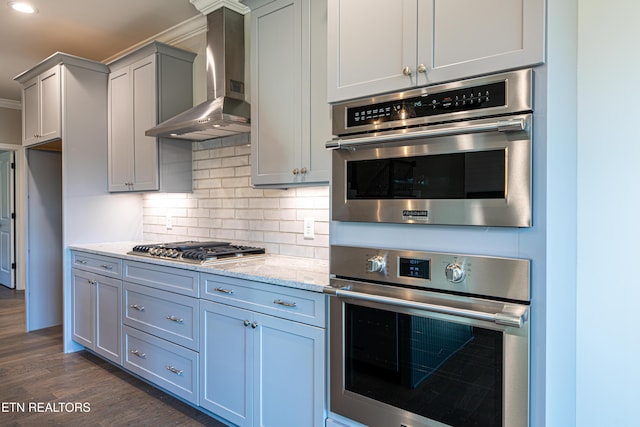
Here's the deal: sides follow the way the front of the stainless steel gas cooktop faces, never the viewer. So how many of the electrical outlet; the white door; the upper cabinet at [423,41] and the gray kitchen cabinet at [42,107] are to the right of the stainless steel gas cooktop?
2

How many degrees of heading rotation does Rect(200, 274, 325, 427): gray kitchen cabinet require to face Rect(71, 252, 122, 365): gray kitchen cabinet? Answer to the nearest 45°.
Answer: approximately 90° to its right

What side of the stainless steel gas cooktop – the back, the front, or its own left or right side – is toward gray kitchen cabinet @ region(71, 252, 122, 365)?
right

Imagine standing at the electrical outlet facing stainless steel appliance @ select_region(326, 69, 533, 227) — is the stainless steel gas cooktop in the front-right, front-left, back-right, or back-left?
back-right

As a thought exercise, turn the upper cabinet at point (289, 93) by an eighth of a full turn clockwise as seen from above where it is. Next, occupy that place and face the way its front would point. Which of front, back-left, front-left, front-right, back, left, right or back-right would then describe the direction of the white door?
front-right

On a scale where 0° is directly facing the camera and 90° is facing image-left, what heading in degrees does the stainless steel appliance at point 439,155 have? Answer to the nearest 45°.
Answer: approximately 45°

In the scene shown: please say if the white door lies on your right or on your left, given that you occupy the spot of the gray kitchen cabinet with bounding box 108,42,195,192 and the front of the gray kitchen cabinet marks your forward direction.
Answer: on your right

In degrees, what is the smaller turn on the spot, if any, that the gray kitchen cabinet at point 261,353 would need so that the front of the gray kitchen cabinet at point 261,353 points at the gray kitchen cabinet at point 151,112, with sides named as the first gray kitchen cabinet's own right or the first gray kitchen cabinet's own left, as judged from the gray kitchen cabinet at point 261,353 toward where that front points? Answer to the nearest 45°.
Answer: approximately 90° to the first gray kitchen cabinet's own right

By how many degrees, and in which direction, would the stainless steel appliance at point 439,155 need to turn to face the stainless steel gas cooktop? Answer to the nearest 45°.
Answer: approximately 90° to its right
